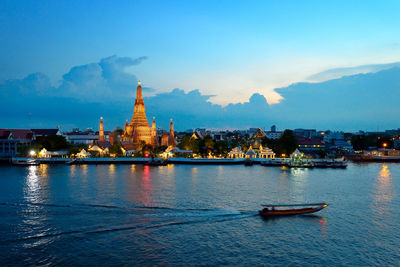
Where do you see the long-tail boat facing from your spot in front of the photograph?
facing to the right of the viewer
